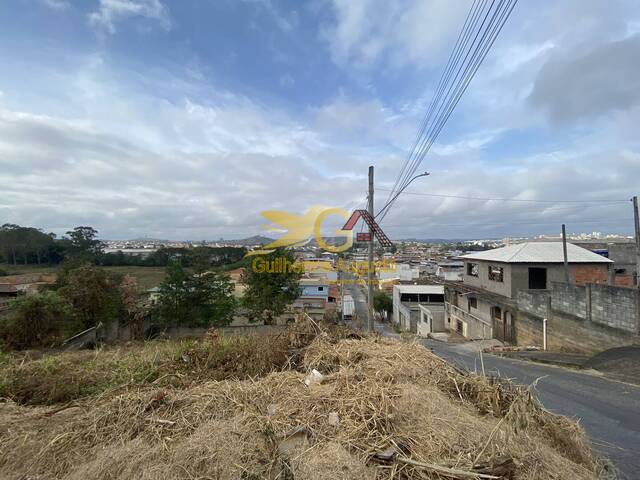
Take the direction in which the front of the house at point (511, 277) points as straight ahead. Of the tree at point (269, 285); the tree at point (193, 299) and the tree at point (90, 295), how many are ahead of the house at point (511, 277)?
3

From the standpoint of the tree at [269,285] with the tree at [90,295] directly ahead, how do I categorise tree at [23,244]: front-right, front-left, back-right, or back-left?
front-right

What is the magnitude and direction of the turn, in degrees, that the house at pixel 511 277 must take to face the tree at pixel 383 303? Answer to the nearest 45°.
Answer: approximately 90° to its right

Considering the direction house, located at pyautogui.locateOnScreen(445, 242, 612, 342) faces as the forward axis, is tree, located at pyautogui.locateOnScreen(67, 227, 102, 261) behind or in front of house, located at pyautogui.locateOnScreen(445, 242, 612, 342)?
in front

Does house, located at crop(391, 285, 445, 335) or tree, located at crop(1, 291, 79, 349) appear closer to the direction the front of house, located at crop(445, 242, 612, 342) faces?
the tree

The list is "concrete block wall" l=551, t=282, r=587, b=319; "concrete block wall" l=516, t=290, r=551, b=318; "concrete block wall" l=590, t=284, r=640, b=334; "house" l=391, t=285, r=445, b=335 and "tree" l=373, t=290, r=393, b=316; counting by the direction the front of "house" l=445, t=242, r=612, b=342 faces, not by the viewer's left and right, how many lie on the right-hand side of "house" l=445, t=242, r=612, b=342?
2

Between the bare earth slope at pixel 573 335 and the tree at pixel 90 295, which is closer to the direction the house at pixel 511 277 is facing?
the tree

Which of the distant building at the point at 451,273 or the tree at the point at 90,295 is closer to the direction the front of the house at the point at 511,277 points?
the tree

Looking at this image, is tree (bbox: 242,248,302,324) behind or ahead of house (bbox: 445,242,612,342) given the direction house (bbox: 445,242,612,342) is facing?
ahead

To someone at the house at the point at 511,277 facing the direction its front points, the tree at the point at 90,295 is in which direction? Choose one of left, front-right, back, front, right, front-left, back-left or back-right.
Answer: front

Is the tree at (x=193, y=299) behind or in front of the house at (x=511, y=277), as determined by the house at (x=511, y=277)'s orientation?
in front

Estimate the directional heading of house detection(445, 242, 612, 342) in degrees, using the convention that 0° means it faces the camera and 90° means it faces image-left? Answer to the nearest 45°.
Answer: approximately 45°

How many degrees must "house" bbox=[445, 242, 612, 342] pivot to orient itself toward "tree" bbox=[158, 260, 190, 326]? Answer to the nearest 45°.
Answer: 0° — it already faces it
